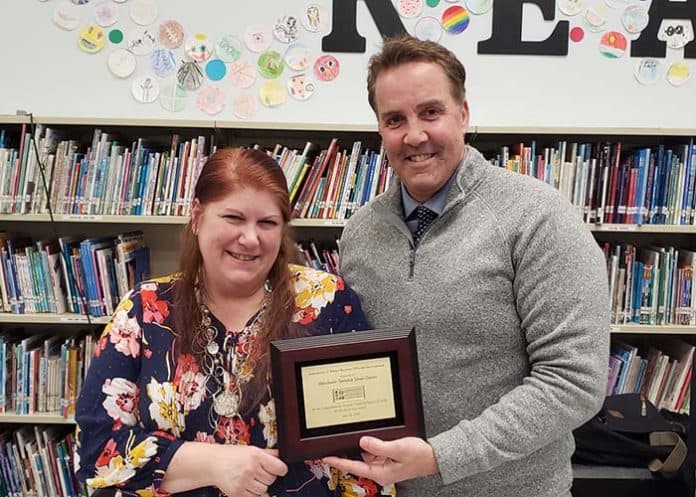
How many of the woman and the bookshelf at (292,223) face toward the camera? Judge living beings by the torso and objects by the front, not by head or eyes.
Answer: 2

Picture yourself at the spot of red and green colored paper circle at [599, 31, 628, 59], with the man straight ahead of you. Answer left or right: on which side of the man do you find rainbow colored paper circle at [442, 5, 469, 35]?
right

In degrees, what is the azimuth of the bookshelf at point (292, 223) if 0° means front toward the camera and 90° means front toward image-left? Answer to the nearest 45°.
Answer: approximately 0°

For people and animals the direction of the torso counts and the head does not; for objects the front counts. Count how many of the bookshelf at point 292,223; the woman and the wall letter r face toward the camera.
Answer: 3
